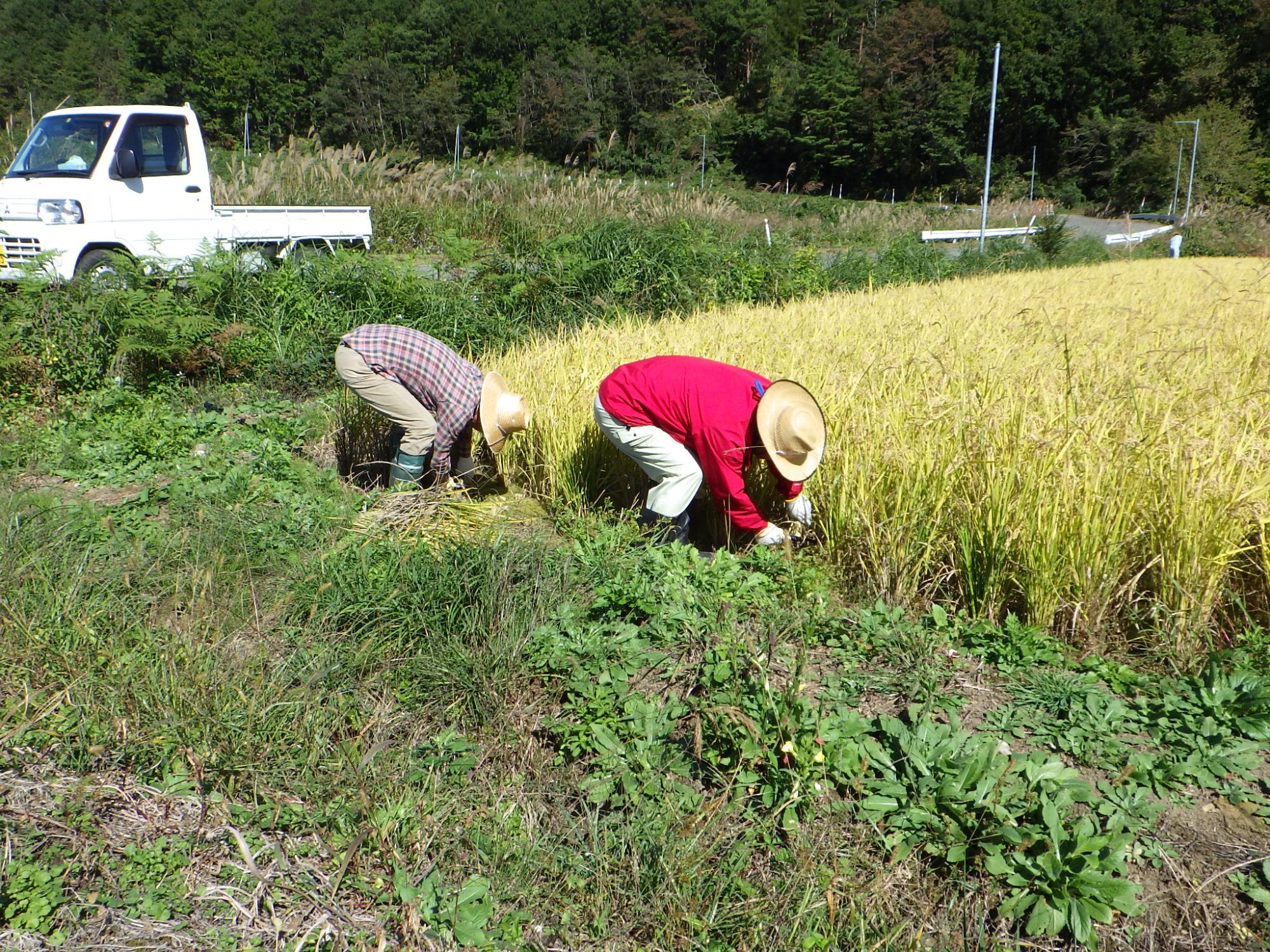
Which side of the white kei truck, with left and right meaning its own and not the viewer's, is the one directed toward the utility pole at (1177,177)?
back

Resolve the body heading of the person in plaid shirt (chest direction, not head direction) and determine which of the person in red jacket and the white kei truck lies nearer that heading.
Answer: the person in red jacket

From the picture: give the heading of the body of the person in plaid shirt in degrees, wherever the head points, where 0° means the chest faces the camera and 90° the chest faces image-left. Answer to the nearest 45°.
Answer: approximately 270°

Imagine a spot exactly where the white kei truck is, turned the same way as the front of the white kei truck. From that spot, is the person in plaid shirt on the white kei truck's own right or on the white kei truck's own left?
on the white kei truck's own left

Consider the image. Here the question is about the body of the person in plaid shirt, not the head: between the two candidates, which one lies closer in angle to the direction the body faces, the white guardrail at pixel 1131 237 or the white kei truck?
the white guardrail

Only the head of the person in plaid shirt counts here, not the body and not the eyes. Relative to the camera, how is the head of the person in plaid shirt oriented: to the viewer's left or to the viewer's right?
to the viewer's right

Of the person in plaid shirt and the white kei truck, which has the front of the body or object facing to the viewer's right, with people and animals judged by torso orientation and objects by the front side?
the person in plaid shirt

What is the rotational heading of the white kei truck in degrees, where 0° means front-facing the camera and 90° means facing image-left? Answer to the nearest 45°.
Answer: approximately 45°
